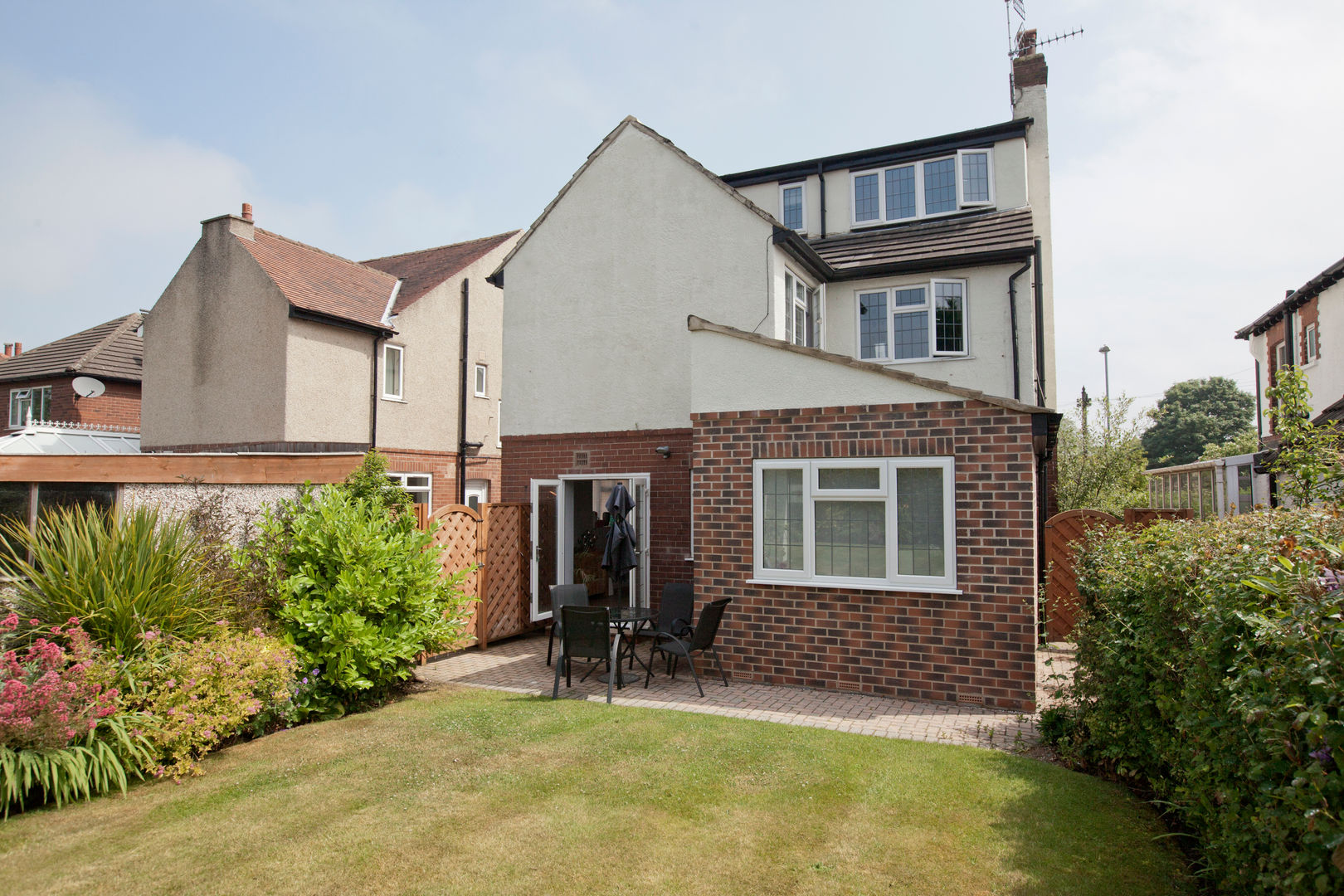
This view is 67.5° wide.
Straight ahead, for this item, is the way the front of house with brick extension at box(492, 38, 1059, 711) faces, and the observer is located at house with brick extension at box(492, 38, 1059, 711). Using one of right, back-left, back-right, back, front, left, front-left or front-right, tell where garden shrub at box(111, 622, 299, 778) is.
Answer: back-left

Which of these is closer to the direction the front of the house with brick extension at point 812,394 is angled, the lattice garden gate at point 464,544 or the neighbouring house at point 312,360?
the neighbouring house

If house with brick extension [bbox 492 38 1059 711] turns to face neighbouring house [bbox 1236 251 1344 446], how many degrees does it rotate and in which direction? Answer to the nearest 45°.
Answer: approximately 45° to its right

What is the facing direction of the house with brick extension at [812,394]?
away from the camera

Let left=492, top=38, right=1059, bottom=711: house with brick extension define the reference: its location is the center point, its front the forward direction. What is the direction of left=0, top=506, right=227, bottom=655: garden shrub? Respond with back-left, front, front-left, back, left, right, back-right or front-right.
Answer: back-left
